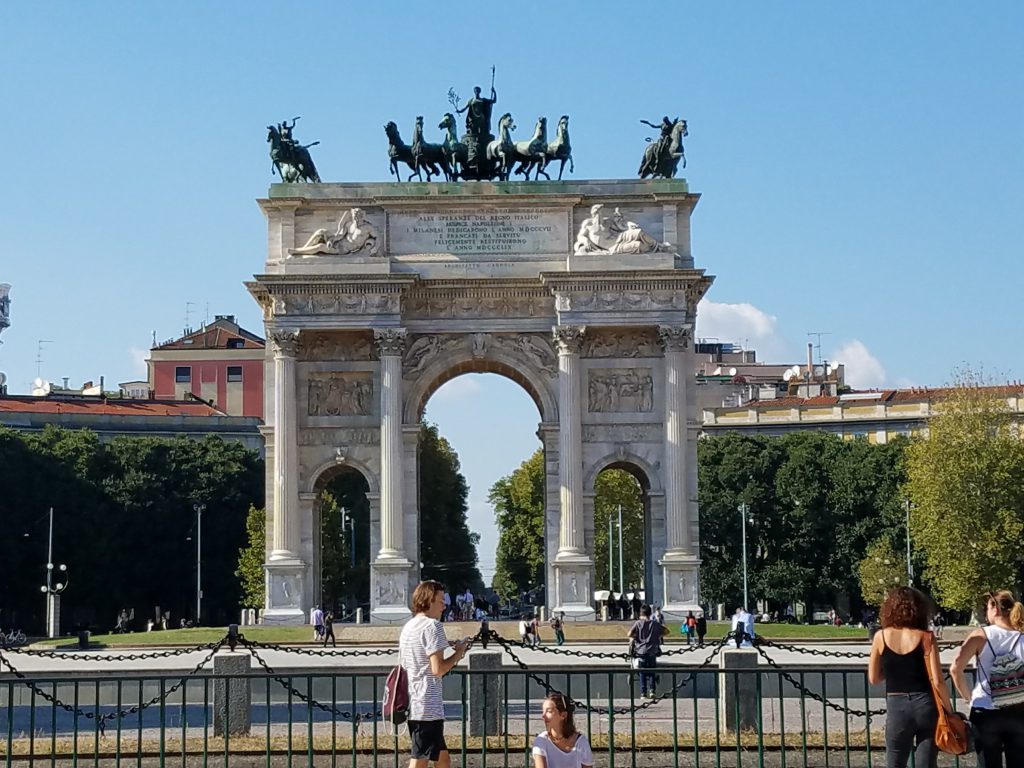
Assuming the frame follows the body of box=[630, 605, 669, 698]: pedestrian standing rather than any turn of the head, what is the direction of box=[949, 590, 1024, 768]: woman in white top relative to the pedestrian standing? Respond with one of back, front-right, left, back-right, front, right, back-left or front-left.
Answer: back

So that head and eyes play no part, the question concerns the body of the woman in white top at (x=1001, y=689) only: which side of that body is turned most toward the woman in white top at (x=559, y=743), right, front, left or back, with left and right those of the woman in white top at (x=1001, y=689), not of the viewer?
left

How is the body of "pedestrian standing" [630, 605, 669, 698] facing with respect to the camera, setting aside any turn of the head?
away from the camera

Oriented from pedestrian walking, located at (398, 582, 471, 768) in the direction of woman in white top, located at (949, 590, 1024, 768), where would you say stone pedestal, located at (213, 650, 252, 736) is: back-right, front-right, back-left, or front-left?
back-left

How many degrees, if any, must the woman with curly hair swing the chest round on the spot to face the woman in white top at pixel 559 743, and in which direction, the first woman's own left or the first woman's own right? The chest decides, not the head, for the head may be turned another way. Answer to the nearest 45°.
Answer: approximately 90° to the first woman's own left

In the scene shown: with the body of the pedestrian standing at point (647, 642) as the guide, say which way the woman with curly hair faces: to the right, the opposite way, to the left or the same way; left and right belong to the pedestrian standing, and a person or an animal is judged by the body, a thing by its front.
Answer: the same way

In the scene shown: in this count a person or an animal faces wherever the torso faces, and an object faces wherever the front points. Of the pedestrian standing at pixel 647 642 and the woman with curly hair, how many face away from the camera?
2

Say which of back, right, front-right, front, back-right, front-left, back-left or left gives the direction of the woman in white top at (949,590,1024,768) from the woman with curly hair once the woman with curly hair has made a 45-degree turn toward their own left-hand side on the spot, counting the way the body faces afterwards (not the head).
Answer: right

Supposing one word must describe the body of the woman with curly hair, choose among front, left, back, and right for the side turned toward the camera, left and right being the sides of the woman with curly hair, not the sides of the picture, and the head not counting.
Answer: back

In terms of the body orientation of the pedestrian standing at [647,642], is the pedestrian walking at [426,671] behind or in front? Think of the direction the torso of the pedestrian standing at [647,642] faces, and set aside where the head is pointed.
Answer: behind

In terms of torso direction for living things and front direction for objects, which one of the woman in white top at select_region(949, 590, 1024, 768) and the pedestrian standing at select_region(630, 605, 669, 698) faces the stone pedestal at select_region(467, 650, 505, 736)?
the woman in white top

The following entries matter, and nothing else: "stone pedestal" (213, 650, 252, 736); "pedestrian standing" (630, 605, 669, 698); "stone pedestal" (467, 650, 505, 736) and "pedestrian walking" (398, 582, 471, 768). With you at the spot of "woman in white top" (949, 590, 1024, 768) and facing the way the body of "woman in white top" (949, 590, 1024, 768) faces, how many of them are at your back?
0

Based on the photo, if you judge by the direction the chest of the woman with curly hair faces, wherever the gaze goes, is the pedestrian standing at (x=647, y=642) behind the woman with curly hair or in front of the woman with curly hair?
in front

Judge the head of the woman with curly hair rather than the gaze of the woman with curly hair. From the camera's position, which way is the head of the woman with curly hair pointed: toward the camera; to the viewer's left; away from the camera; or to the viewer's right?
away from the camera

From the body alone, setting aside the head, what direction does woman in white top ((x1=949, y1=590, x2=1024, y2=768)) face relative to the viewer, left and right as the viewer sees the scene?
facing away from the viewer and to the left of the viewer
